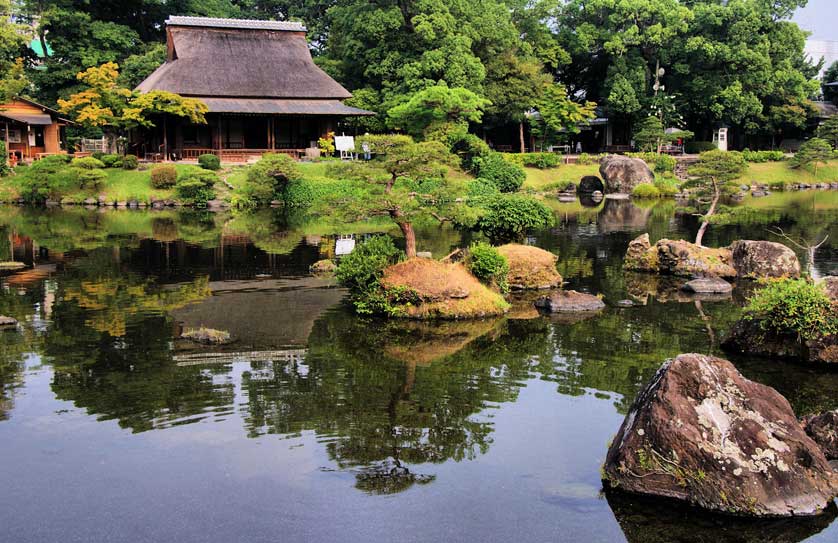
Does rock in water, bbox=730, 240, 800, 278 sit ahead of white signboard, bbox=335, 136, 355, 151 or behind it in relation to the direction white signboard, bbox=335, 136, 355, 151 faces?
ahead

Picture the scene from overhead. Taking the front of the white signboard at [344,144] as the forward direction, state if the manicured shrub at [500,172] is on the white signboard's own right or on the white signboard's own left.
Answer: on the white signboard's own left

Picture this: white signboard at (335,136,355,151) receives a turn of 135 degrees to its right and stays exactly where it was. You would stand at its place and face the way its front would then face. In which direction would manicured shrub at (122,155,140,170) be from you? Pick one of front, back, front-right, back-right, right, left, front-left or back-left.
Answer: front-left

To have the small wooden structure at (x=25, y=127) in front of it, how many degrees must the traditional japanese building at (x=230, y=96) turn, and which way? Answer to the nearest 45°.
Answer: approximately 90° to its right

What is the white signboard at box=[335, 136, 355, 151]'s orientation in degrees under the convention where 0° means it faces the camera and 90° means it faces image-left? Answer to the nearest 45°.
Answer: approximately 0°

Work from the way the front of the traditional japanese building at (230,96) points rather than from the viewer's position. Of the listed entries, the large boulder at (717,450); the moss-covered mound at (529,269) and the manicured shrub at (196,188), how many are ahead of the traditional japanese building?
3

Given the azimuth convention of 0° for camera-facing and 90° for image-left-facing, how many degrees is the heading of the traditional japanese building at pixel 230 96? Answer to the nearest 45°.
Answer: approximately 0°

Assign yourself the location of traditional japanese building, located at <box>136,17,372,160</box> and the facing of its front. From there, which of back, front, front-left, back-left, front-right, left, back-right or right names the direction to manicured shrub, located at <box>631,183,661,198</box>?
left

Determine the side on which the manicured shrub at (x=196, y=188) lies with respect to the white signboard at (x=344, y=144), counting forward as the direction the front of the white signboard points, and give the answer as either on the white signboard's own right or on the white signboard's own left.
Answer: on the white signboard's own right

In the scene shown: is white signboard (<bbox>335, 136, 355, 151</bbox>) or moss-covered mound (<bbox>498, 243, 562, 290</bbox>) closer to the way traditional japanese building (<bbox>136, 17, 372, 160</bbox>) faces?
the moss-covered mound

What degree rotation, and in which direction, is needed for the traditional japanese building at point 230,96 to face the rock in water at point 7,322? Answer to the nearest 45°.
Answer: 0° — it already faces it

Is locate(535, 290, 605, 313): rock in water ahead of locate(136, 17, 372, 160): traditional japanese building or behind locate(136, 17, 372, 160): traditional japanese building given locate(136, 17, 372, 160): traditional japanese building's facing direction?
ahead

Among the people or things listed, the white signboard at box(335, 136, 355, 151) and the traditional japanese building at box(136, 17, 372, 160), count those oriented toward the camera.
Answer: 2

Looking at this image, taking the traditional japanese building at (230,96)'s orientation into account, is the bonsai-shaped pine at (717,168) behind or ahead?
ahead
